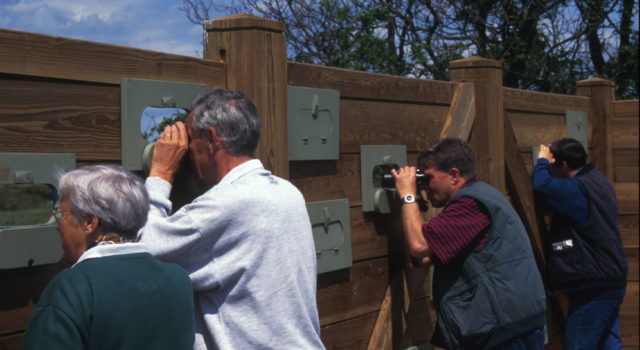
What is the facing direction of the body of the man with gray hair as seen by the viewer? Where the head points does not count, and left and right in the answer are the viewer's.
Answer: facing away from the viewer and to the left of the viewer

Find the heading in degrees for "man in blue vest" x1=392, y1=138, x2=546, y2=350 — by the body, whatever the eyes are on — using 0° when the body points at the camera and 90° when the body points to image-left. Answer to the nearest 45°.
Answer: approximately 90°

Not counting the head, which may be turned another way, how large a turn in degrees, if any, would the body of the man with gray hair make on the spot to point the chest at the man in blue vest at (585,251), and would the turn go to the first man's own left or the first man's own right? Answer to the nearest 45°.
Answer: approximately 90° to the first man's own right

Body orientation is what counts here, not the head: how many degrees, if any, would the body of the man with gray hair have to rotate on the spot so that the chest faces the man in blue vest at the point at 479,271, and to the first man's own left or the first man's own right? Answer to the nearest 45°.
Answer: approximately 90° to the first man's own right

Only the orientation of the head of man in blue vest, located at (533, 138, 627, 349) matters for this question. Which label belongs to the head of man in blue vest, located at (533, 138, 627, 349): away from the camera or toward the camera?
away from the camera

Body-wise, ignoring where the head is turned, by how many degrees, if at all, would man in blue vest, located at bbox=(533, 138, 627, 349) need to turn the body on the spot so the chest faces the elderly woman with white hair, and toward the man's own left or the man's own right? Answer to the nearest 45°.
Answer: approximately 90° to the man's own left

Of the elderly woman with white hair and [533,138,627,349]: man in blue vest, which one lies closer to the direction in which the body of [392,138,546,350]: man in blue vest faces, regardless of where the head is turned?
the elderly woman with white hair

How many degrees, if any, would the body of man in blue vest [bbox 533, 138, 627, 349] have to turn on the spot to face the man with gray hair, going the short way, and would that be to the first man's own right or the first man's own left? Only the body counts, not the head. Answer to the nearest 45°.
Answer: approximately 90° to the first man's own left

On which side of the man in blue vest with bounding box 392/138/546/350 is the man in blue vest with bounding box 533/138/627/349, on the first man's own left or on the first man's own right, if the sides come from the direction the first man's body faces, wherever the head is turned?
on the first man's own right

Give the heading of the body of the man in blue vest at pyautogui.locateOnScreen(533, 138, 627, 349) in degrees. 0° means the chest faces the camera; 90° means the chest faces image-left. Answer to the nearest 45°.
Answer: approximately 90°

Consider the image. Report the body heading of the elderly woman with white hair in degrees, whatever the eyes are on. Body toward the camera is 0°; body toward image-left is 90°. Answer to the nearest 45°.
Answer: approximately 135°

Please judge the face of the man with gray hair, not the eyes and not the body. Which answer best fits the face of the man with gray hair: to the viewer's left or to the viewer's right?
to the viewer's left
